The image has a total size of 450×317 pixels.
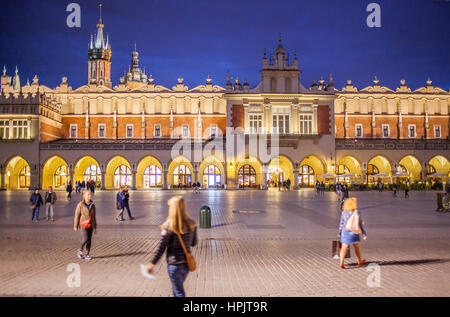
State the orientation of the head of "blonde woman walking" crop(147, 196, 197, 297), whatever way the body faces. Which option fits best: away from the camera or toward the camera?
away from the camera

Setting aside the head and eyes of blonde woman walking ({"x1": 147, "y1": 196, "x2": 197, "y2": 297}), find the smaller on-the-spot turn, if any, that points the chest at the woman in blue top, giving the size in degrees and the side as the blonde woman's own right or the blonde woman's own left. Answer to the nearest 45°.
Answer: approximately 45° to the blonde woman's own right

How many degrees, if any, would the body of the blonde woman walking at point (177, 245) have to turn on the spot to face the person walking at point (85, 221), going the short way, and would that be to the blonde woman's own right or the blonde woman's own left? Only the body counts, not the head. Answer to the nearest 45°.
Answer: approximately 45° to the blonde woman's own left

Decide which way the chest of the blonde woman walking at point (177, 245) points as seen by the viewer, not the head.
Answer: away from the camera
